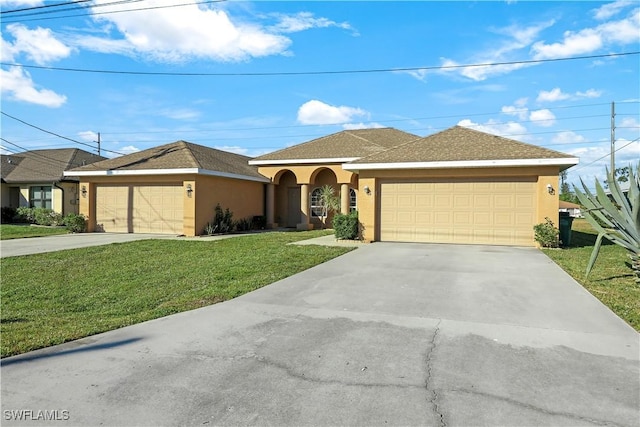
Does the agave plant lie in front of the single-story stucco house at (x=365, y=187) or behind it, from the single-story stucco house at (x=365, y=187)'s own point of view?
in front

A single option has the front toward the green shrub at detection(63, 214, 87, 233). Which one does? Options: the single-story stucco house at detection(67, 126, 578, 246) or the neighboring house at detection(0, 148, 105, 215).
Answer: the neighboring house

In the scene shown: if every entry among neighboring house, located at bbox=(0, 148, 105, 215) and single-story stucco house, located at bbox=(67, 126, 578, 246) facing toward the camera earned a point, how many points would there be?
2

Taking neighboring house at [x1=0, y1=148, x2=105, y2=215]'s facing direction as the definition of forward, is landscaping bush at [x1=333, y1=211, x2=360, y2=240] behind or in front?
in front

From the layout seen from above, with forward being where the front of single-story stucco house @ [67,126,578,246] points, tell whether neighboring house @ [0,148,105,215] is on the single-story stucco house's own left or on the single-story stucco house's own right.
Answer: on the single-story stucco house's own right

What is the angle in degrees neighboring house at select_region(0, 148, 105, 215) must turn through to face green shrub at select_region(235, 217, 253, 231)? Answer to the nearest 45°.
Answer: approximately 45° to its left

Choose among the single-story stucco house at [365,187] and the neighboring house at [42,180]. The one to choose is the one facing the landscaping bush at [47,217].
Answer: the neighboring house

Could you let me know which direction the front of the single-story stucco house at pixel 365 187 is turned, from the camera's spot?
facing the viewer

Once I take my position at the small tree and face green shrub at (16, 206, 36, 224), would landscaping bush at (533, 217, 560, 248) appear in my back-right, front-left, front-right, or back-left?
back-left

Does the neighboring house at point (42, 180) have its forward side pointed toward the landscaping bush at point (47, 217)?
yes

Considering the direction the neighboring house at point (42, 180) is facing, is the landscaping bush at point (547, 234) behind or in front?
in front

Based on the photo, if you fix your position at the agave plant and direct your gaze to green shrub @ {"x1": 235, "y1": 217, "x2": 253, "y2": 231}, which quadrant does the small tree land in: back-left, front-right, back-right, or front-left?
front-right

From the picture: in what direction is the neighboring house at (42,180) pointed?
toward the camera

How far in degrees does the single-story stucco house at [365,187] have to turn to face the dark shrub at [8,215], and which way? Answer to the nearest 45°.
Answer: approximately 135° to its right

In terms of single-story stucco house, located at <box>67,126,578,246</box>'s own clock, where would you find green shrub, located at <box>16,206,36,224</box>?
The green shrub is roughly at 4 o'clock from the single-story stucco house.
